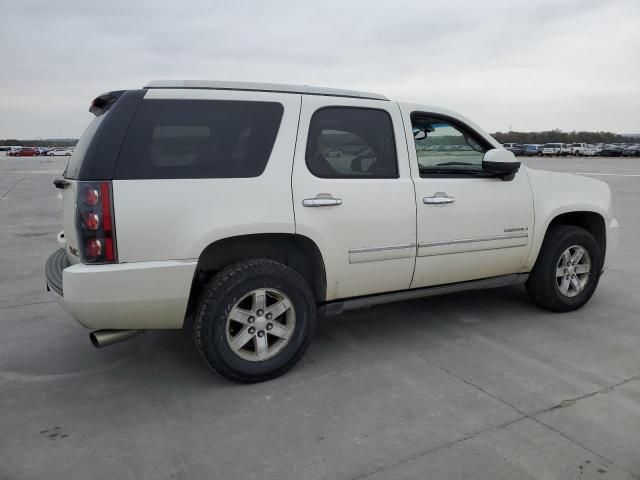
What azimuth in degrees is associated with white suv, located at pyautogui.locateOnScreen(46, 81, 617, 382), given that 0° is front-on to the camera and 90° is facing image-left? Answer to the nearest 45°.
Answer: approximately 225°
